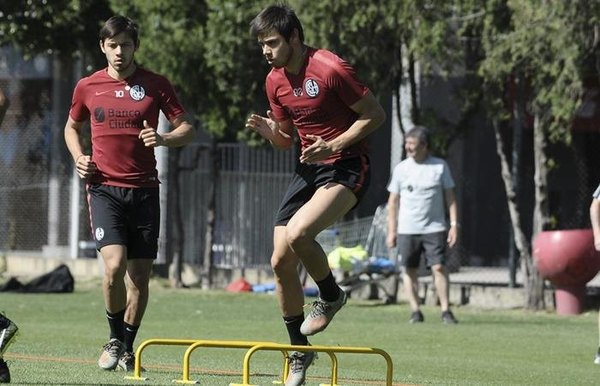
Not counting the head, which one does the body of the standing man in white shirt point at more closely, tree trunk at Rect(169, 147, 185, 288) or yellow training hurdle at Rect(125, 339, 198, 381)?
the yellow training hurdle

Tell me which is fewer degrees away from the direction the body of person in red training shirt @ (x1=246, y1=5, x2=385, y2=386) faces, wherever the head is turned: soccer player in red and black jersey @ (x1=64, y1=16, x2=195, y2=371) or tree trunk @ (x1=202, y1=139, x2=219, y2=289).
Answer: the soccer player in red and black jersey

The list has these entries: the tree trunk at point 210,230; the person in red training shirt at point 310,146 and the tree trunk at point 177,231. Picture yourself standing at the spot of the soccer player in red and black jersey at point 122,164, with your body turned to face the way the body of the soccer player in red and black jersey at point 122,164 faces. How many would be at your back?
2

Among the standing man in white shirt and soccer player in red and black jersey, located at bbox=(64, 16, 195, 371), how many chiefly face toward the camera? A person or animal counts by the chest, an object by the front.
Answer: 2

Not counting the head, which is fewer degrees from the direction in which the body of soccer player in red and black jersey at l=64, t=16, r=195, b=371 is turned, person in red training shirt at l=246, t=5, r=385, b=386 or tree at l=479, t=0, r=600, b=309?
the person in red training shirt

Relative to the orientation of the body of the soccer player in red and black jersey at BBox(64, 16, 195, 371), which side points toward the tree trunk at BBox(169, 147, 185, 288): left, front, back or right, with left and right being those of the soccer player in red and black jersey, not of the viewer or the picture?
back

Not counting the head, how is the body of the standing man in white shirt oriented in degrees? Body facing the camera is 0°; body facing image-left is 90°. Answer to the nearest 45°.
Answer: approximately 0°
